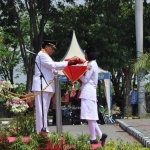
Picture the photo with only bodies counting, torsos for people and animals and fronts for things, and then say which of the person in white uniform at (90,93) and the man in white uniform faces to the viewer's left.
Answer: the person in white uniform

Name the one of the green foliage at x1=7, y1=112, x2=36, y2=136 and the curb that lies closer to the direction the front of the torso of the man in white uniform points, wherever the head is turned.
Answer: the curb

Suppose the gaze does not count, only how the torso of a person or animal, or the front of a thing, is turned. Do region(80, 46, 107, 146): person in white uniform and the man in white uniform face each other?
yes

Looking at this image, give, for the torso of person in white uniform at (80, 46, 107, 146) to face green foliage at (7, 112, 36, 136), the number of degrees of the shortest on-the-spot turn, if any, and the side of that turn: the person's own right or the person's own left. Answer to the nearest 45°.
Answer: approximately 45° to the person's own right

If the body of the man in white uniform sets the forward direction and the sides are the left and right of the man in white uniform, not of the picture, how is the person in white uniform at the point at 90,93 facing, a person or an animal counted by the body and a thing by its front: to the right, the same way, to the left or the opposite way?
the opposite way

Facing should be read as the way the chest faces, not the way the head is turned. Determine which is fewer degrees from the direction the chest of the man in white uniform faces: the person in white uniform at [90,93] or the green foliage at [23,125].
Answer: the person in white uniform

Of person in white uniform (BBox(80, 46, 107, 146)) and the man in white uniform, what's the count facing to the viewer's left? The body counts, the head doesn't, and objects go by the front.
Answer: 1

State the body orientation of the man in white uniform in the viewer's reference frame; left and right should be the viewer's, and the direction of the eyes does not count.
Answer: facing to the right of the viewer

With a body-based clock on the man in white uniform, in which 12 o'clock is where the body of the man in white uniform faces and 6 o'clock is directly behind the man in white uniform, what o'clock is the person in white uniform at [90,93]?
The person in white uniform is roughly at 12 o'clock from the man in white uniform.

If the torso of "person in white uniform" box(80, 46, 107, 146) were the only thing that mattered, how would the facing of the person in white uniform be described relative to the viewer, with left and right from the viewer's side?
facing to the left of the viewer

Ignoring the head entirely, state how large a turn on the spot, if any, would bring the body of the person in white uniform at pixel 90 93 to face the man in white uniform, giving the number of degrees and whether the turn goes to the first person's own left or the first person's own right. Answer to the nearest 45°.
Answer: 0° — they already face them
